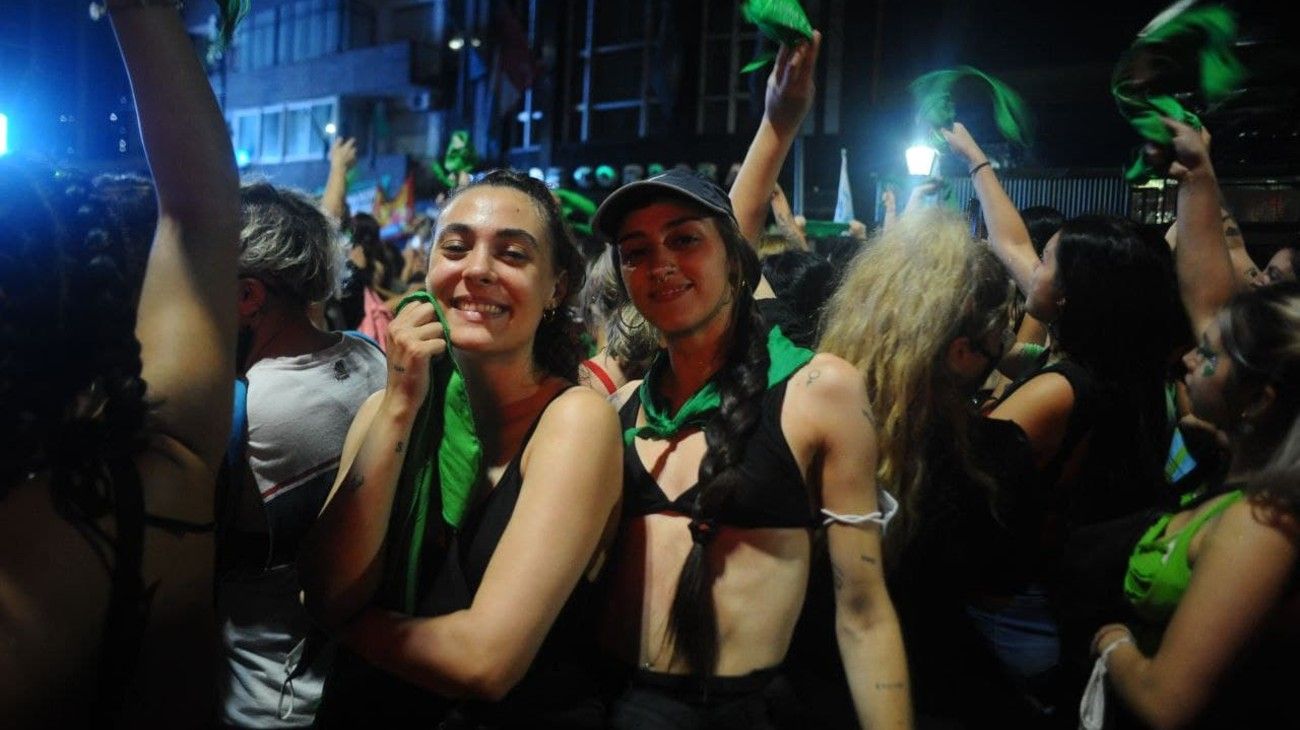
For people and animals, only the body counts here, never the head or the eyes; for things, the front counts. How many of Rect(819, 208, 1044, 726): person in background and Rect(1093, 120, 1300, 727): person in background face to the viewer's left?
1

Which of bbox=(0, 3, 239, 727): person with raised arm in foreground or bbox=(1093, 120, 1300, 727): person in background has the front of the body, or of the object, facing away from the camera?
bbox=(0, 3, 239, 727): person with raised arm in foreground

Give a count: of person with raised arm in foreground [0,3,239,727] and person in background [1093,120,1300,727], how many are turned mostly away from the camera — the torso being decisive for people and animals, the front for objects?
1

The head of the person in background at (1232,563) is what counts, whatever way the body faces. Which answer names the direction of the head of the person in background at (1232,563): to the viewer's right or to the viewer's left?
to the viewer's left

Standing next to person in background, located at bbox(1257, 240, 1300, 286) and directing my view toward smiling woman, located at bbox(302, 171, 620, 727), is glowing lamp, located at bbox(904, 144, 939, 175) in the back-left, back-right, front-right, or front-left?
back-right

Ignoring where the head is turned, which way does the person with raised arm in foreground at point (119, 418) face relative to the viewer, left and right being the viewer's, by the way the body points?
facing away from the viewer

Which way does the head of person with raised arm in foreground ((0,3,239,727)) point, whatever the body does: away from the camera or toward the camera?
away from the camera

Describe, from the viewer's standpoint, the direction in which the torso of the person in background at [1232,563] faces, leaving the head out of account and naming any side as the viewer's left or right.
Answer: facing to the left of the viewer
